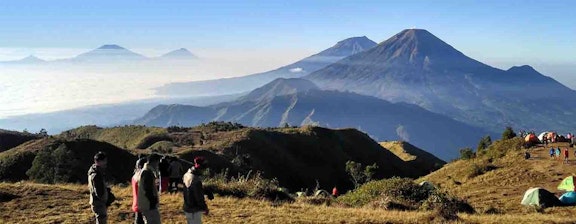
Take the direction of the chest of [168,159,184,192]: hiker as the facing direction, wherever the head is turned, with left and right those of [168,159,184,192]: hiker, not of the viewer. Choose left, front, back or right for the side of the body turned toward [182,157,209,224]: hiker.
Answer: back

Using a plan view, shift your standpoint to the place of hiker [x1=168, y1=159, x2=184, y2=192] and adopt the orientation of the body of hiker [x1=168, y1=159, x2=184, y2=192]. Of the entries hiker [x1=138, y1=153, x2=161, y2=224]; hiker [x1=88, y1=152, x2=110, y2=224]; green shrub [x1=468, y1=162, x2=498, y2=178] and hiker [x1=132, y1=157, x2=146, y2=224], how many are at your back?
3

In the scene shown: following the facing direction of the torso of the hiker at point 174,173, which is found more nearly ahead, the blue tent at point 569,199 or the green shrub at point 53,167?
the green shrub

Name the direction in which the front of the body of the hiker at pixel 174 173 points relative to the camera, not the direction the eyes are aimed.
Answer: away from the camera

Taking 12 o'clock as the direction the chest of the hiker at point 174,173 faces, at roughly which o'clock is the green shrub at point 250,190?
The green shrub is roughly at 2 o'clock from the hiker.

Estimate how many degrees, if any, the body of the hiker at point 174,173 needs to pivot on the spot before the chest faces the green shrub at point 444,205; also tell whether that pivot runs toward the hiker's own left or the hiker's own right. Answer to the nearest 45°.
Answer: approximately 90° to the hiker's own right
